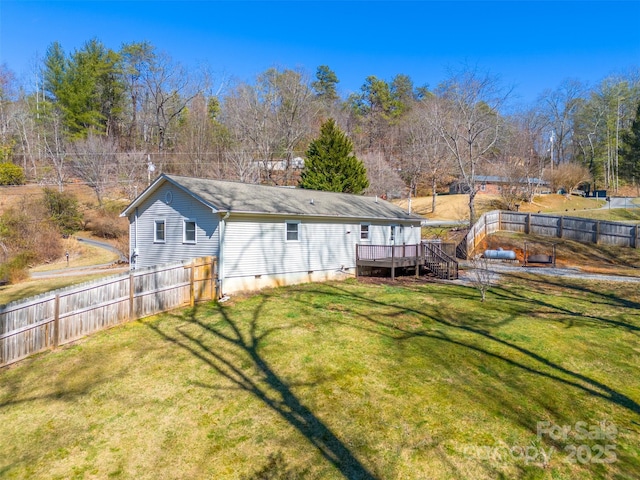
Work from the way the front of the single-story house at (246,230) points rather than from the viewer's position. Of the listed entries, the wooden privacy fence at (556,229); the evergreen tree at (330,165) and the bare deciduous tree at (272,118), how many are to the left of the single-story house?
0

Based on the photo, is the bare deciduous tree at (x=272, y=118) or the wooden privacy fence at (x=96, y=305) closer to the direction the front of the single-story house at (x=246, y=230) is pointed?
the bare deciduous tree

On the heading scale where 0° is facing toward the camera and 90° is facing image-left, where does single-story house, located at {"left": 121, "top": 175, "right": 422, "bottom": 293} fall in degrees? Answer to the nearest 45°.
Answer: approximately 135°

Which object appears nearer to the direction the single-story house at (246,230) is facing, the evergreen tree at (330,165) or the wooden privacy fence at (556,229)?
the evergreen tree

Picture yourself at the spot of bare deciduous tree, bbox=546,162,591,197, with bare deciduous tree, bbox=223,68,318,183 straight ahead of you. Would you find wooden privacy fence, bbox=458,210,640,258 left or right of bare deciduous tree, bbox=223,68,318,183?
left

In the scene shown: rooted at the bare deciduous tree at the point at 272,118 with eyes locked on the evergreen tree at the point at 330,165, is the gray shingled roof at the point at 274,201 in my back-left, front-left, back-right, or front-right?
front-right

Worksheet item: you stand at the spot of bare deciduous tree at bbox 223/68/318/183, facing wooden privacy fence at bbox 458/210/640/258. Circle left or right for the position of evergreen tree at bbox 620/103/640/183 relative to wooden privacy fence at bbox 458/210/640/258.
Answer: left

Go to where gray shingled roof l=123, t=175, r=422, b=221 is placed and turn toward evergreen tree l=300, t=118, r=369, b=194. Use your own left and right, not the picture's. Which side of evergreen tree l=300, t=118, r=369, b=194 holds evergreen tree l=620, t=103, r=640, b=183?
right

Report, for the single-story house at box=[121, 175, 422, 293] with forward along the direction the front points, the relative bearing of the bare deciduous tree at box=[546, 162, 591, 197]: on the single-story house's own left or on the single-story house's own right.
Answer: on the single-story house's own right

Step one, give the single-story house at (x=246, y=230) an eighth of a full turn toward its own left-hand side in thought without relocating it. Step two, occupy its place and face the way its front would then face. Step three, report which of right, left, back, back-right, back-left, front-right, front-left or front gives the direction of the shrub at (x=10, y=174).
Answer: front-right

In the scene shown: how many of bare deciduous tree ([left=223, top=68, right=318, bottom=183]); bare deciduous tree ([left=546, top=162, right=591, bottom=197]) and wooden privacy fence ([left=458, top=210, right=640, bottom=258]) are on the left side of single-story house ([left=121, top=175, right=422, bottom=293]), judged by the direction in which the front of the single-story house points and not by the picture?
0

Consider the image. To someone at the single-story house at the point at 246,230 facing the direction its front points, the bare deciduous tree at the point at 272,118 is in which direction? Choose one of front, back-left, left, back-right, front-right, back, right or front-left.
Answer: front-right

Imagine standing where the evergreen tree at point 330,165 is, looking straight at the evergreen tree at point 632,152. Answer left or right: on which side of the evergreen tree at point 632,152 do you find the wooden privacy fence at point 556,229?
right

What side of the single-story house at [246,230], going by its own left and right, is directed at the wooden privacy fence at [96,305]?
left

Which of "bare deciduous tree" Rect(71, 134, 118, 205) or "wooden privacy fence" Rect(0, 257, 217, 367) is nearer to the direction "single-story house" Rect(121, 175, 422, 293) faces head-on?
the bare deciduous tree
